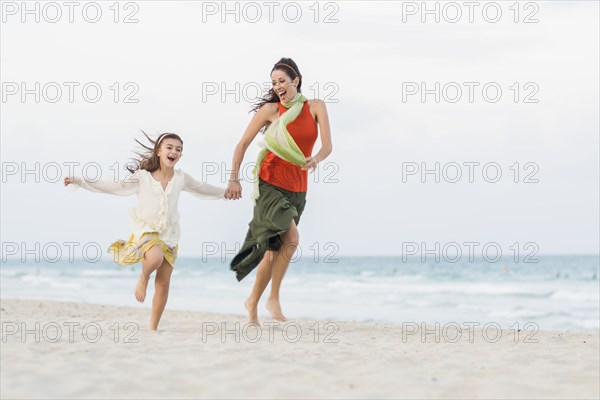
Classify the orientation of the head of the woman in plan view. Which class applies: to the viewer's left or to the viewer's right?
to the viewer's left

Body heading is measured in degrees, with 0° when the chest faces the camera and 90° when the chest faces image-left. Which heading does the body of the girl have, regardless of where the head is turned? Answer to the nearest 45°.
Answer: approximately 315°

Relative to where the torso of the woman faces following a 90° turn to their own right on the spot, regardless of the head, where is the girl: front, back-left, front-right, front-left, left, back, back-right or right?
front-right
